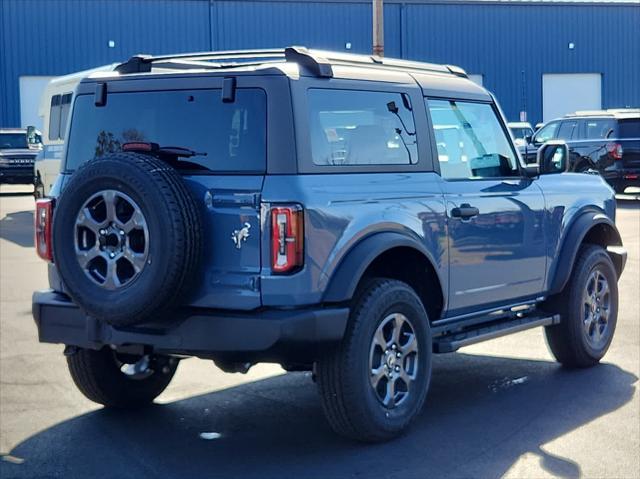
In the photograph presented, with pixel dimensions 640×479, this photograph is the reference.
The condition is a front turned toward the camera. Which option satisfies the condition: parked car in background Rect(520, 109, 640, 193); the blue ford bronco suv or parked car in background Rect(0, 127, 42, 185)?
parked car in background Rect(0, 127, 42, 185)

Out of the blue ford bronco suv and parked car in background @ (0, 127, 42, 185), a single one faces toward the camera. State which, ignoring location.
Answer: the parked car in background

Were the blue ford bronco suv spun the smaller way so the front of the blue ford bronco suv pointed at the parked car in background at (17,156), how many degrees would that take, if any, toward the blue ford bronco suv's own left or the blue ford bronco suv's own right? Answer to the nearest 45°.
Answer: approximately 45° to the blue ford bronco suv's own left

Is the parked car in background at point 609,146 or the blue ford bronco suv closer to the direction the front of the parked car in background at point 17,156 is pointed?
the blue ford bronco suv

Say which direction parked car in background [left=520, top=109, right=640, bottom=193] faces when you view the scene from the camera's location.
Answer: facing away from the viewer and to the left of the viewer

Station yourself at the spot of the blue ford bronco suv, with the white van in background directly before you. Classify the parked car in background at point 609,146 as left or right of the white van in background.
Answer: right

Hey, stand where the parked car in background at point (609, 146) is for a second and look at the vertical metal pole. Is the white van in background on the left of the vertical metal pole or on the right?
left

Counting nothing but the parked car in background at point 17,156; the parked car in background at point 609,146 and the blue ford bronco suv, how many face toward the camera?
1

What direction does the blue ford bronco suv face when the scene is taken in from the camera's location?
facing away from the viewer and to the right of the viewer

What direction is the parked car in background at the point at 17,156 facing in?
toward the camera

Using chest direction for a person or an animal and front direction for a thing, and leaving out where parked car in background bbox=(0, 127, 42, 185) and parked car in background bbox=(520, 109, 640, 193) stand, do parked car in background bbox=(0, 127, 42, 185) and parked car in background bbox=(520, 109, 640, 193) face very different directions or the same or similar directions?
very different directions

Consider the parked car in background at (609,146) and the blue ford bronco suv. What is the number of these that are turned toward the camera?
0
